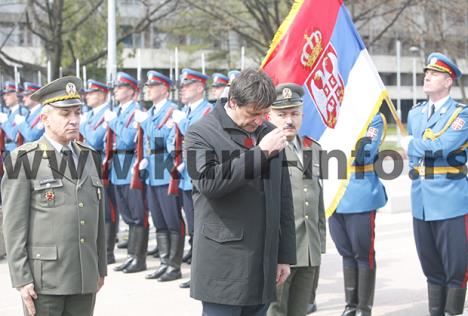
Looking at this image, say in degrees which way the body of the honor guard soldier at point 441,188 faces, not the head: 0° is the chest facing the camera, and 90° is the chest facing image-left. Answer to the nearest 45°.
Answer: approximately 45°

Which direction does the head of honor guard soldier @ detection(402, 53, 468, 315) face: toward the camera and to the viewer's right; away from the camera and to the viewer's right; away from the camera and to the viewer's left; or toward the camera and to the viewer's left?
toward the camera and to the viewer's left

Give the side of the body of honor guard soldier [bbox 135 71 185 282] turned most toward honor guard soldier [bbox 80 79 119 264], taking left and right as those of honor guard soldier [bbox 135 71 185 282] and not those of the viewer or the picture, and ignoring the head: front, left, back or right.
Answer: right

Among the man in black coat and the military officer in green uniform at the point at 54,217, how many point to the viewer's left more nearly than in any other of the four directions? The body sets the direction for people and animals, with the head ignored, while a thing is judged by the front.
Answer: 0

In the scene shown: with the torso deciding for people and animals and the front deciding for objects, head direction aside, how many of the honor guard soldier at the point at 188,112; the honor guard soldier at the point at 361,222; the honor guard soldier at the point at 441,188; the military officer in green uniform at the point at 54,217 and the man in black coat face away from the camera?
0

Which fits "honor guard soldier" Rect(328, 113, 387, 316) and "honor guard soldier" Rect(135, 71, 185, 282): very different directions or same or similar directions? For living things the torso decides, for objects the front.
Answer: same or similar directions

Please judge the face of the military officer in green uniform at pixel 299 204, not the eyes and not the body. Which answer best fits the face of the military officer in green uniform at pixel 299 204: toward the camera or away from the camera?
toward the camera

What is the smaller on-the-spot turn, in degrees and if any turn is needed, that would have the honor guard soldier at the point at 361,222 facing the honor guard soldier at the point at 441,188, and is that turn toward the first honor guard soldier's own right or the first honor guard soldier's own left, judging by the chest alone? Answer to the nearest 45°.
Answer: approximately 135° to the first honor guard soldier's own left

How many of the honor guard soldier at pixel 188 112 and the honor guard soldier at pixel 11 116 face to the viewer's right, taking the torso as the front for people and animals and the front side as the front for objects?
0

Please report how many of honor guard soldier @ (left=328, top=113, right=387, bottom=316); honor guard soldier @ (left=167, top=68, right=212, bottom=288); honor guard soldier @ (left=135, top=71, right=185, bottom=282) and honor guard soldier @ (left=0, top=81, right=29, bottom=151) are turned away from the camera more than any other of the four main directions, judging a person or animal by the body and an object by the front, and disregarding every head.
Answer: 0

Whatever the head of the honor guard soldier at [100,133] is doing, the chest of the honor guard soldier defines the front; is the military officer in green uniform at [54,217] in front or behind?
in front

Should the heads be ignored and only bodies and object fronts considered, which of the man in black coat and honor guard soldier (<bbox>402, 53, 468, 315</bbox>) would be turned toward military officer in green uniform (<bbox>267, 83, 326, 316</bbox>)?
the honor guard soldier
